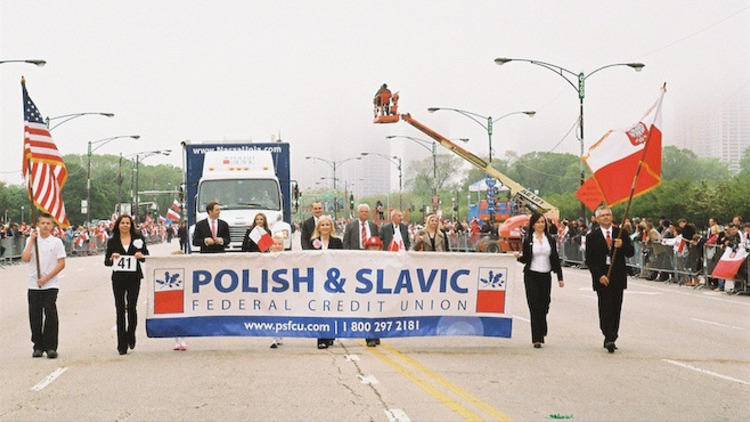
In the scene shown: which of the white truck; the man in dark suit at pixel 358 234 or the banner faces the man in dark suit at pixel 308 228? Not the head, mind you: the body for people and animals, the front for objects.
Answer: the white truck

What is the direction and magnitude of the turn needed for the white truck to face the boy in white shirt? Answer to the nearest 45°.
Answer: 0° — it already faces them

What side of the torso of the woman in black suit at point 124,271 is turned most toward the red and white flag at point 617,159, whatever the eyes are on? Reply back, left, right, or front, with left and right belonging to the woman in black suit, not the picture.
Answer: left

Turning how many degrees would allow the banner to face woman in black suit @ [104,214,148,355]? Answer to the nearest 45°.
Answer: approximately 90° to its right

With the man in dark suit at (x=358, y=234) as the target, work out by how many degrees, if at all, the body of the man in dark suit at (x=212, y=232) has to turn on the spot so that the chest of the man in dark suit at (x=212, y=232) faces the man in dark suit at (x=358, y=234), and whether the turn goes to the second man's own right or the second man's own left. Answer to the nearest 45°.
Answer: approximately 90° to the second man's own left

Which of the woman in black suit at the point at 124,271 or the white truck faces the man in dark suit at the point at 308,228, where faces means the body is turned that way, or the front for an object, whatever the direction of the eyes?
the white truck

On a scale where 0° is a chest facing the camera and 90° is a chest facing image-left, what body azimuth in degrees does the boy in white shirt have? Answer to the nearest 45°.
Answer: approximately 0°
